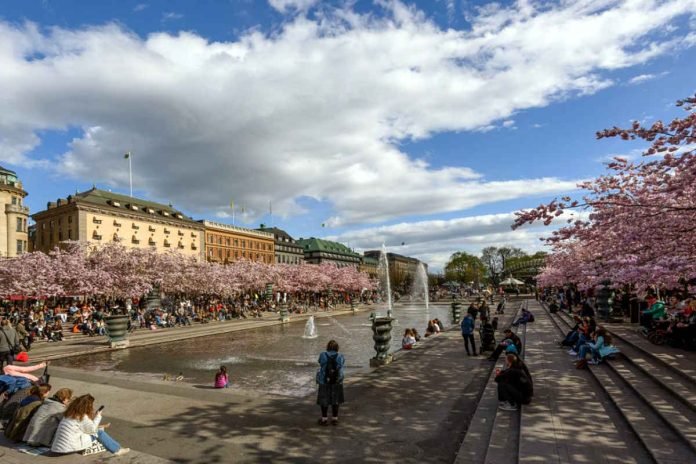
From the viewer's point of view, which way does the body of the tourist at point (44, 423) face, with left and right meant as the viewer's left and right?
facing away from the viewer and to the right of the viewer

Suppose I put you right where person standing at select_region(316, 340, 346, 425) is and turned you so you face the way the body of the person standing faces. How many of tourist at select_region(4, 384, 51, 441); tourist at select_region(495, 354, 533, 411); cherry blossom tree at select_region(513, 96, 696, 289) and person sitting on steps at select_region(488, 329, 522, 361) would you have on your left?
1

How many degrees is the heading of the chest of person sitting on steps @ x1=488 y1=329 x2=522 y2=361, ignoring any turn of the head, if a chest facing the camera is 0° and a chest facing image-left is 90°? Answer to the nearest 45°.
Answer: approximately 90°

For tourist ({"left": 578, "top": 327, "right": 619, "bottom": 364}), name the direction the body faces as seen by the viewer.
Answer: to the viewer's left

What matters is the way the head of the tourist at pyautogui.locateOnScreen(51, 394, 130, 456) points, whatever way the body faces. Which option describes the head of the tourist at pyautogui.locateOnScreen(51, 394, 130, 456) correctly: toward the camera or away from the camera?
away from the camera

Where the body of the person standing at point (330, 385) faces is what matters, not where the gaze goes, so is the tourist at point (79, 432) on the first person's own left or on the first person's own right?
on the first person's own left

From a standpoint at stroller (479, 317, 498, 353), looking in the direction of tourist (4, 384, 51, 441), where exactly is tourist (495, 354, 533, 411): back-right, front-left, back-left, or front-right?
front-left

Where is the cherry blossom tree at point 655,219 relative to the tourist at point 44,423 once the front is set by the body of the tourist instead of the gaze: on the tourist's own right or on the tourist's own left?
on the tourist's own right

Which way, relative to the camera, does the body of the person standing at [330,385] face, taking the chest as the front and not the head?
away from the camera

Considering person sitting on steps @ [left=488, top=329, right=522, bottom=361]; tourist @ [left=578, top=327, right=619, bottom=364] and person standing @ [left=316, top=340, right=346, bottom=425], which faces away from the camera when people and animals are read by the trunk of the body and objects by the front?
the person standing

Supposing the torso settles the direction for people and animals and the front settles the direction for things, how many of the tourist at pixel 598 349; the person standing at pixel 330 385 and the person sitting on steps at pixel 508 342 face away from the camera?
1
